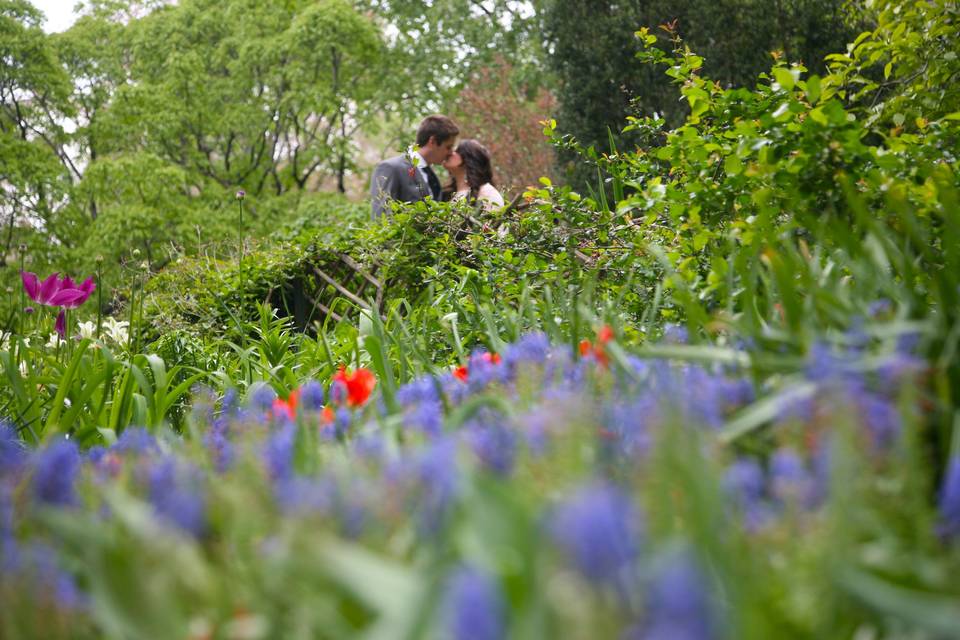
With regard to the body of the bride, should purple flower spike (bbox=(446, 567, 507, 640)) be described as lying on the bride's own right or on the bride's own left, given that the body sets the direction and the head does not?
on the bride's own left

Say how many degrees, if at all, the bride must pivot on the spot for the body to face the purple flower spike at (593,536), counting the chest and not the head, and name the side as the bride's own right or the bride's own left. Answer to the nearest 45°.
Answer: approximately 90° to the bride's own left

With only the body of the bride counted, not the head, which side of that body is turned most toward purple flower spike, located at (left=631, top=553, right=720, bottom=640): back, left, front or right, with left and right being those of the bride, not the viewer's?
left

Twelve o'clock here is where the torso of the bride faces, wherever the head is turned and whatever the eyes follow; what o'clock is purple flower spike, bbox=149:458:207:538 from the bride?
The purple flower spike is roughly at 9 o'clock from the bride.

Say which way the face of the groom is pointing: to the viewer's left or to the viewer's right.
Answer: to the viewer's right

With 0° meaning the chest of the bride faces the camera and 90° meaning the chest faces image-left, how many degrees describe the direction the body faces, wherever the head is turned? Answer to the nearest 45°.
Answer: approximately 90°

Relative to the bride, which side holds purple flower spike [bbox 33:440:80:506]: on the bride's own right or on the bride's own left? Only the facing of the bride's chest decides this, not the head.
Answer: on the bride's own left

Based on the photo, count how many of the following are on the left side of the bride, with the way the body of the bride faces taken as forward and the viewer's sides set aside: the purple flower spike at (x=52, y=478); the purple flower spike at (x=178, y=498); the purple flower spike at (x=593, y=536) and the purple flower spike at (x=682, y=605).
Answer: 4

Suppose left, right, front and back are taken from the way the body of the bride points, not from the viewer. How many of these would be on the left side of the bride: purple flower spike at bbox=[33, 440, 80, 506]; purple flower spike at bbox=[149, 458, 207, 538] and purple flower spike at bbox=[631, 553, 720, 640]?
3
